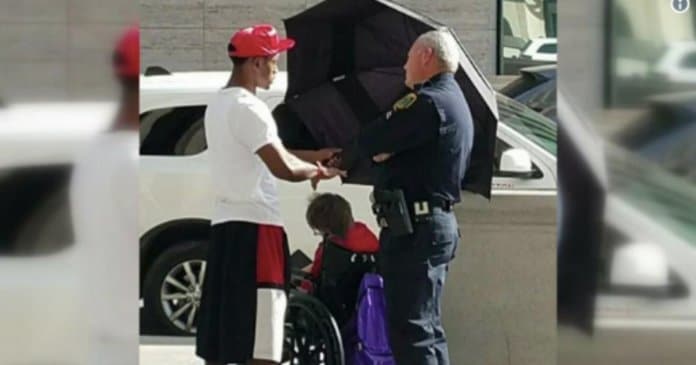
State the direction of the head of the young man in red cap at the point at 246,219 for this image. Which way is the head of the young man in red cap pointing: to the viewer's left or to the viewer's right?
to the viewer's right

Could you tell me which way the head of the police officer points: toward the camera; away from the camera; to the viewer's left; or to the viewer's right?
to the viewer's left
